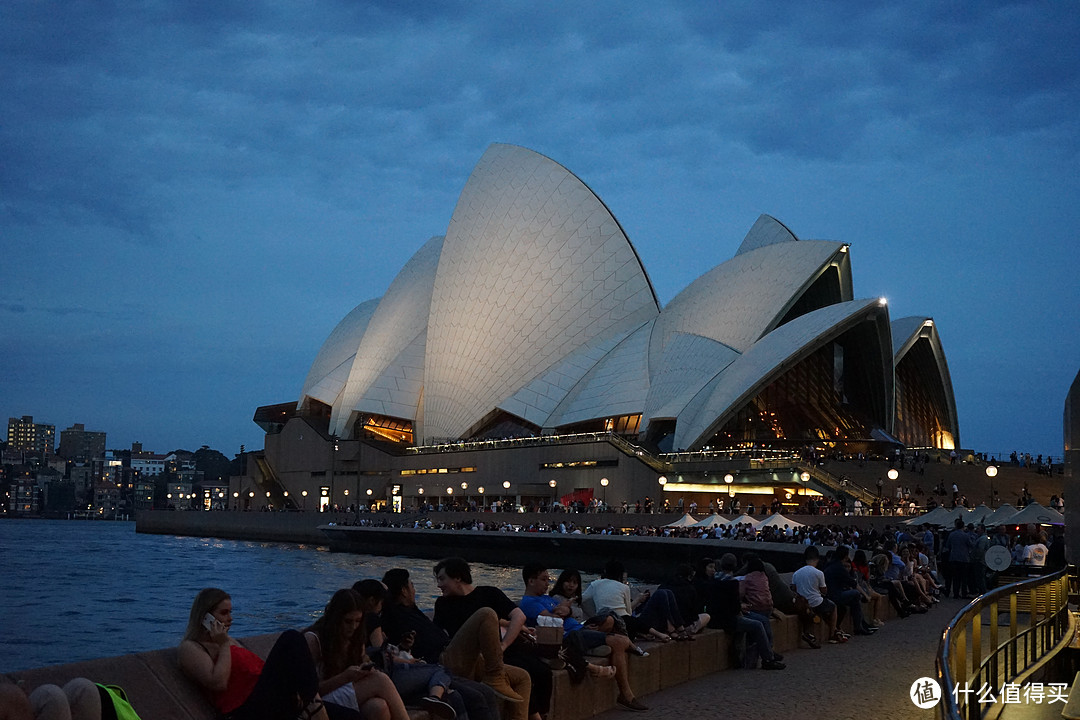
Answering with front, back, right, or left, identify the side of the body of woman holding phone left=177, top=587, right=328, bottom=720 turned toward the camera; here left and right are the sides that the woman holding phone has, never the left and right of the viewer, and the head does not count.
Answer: right

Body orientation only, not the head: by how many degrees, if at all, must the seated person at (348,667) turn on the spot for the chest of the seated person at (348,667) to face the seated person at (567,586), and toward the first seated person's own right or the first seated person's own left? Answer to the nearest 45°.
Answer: approximately 90° to the first seated person's own left

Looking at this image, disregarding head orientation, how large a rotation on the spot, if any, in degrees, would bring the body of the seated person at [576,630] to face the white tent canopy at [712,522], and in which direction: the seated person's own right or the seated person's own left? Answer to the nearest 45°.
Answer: approximately 90° to the seated person's own left

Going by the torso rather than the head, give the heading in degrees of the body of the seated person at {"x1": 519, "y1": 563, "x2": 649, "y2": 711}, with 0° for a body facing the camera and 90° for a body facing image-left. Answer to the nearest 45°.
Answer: approximately 270°

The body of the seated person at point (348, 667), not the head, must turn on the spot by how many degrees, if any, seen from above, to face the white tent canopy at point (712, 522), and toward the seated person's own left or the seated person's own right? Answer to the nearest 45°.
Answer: approximately 135° to the seated person's own left

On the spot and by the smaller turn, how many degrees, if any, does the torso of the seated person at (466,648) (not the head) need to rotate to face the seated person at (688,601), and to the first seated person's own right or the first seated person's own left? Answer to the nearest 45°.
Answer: approximately 45° to the first seated person's own left

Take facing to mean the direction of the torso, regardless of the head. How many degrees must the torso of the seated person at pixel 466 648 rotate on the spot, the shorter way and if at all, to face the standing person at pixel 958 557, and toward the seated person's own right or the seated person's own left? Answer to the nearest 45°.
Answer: approximately 45° to the seated person's own left
